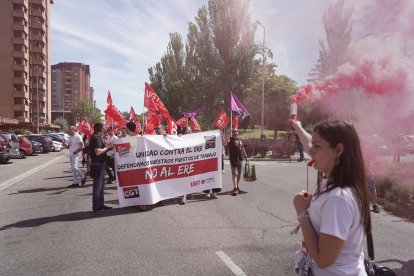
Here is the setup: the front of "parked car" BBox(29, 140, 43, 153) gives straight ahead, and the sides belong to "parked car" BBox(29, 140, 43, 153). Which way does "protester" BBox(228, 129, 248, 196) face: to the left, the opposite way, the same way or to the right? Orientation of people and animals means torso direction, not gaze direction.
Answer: to the right

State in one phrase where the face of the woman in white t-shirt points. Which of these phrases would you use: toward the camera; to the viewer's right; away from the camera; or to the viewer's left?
to the viewer's left

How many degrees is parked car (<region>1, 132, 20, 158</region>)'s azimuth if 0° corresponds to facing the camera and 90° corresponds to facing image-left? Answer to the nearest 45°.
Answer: approximately 135°

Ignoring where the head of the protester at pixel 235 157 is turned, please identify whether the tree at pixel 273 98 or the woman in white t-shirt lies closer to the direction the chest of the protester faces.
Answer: the woman in white t-shirt

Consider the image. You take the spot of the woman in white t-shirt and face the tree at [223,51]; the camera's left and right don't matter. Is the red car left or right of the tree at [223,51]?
left

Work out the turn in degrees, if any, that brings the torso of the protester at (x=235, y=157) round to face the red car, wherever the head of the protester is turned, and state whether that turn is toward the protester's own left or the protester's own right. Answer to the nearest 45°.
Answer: approximately 135° to the protester's own right

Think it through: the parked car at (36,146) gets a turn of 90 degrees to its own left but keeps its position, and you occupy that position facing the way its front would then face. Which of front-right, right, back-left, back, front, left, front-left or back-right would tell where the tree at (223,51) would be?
front-right

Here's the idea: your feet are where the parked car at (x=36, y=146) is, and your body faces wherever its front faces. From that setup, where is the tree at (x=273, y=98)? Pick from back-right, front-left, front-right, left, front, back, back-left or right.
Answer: back-right

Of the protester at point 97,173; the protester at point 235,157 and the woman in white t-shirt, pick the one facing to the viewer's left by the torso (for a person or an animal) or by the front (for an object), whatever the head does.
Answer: the woman in white t-shirt

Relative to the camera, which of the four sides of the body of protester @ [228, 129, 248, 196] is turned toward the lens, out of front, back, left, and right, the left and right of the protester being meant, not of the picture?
front

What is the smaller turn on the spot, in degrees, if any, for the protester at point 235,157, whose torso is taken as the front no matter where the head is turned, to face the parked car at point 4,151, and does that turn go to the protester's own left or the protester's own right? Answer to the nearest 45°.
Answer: approximately 135° to the protester's own right
